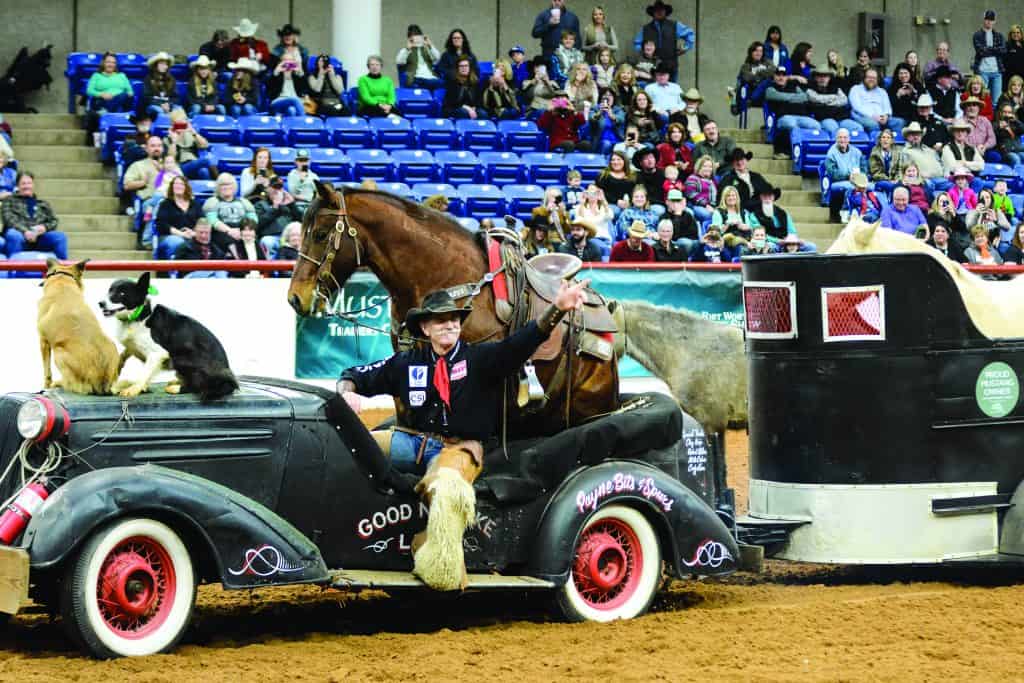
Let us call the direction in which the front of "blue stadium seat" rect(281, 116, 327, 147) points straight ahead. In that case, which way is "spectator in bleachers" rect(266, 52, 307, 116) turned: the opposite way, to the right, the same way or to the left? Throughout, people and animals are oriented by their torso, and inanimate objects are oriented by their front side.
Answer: the same way

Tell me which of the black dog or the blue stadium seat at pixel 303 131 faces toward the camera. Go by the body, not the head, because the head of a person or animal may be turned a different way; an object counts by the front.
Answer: the blue stadium seat

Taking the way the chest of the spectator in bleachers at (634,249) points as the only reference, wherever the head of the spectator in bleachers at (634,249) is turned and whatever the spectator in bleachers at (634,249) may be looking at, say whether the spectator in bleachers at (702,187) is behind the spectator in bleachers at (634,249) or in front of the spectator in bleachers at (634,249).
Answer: behind

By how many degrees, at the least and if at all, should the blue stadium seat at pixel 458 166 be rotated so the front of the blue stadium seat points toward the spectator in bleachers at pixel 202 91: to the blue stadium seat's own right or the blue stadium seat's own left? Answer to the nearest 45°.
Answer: approximately 90° to the blue stadium seat's own right

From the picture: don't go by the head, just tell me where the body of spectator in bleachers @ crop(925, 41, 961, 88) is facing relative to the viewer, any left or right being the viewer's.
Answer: facing the viewer

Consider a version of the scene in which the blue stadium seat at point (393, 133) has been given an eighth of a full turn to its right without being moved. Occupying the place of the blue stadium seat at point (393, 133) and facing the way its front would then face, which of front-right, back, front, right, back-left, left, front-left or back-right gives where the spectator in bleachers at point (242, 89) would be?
front-right

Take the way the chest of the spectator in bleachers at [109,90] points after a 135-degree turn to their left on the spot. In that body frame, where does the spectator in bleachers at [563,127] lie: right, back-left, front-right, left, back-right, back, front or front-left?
front-right

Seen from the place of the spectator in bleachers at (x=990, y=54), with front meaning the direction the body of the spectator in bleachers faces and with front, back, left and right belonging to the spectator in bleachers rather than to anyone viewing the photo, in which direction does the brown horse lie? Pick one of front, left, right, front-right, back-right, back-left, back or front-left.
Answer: front

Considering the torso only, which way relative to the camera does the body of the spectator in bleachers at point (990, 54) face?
toward the camera

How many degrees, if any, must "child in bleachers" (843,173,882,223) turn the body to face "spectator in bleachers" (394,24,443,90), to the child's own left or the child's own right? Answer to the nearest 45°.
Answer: approximately 90° to the child's own right

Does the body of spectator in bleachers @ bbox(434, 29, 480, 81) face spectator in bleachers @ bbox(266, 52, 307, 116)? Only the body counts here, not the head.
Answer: no

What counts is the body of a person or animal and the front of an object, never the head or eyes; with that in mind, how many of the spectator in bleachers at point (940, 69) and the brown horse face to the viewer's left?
1

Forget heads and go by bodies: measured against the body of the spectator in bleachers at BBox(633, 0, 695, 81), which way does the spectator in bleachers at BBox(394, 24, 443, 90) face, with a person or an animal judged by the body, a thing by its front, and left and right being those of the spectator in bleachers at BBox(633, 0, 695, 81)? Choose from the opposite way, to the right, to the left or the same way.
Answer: the same way

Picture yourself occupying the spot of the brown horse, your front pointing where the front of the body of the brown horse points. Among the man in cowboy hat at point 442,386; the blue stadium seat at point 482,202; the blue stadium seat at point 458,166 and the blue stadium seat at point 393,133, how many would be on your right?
3

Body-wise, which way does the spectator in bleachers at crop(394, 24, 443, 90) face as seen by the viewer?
toward the camera

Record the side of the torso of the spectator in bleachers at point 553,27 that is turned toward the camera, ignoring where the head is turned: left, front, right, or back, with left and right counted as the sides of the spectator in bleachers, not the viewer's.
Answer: front

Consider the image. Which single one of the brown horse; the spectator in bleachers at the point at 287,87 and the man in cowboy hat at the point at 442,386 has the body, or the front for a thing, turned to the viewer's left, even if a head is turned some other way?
the brown horse

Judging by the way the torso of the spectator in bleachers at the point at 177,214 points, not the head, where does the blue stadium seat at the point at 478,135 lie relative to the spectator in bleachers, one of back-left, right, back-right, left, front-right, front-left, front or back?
back-left

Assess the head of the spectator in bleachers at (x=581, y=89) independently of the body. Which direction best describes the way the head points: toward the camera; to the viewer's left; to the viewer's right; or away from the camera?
toward the camera

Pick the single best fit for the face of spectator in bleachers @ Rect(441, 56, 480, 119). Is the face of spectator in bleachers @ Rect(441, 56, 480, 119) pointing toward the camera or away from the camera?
toward the camera
